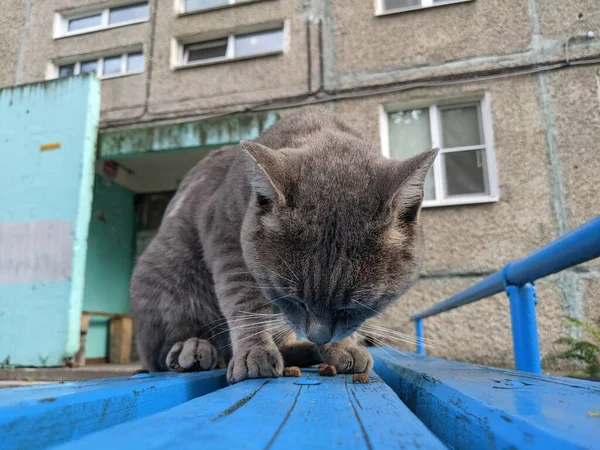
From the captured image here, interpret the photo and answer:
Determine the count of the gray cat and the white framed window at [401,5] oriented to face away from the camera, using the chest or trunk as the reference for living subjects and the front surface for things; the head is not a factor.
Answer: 0

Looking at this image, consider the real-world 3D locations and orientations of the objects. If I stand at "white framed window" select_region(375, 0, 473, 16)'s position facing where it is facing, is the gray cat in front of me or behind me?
in front

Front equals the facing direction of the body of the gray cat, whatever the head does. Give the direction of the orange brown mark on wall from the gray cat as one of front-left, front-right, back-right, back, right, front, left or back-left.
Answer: back

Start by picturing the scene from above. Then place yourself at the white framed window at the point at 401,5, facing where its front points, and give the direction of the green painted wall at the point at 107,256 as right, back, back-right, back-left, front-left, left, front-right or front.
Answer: front-right

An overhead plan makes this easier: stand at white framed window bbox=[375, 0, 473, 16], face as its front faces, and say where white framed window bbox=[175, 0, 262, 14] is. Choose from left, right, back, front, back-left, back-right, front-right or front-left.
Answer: front-right

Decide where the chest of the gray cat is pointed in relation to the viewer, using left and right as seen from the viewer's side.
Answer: facing the viewer and to the right of the viewer

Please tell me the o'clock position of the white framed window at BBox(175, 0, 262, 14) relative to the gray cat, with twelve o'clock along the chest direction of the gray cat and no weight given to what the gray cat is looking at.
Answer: The white framed window is roughly at 7 o'clock from the gray cat.
